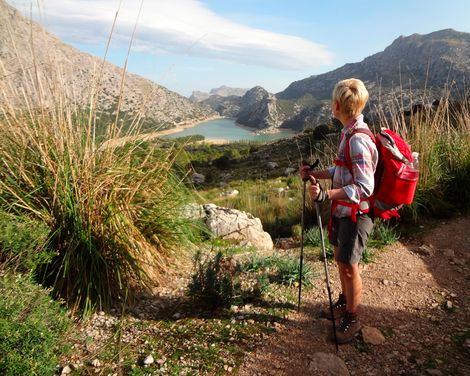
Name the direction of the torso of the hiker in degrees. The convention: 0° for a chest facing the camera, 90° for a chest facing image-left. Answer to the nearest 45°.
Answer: approximately 90°

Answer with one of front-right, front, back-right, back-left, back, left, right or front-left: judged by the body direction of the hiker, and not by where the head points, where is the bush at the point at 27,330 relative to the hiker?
front-left

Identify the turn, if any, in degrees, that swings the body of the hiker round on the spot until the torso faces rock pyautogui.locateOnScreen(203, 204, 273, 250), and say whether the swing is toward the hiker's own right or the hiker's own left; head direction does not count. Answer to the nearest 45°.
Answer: approximately 45° to the hiker's own right

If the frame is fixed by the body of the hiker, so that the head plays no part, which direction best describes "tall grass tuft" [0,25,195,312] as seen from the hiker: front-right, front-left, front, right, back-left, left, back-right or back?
front

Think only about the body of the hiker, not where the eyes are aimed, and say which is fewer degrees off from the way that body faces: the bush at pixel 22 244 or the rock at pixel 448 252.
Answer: the bush

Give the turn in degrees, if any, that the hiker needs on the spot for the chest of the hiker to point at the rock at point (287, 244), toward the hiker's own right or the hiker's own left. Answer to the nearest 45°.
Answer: approximately 90° to the hiker's own right

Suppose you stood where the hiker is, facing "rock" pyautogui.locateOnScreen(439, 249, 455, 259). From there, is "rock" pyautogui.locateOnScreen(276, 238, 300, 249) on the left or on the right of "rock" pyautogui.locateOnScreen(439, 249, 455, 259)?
left

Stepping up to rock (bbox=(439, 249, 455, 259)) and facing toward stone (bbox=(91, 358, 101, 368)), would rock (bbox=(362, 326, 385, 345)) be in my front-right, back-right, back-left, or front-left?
front-left
